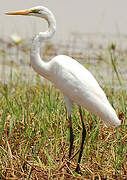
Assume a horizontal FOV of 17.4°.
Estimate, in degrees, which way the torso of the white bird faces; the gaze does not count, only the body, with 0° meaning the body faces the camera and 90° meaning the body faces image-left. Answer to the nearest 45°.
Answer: approximately 90°
